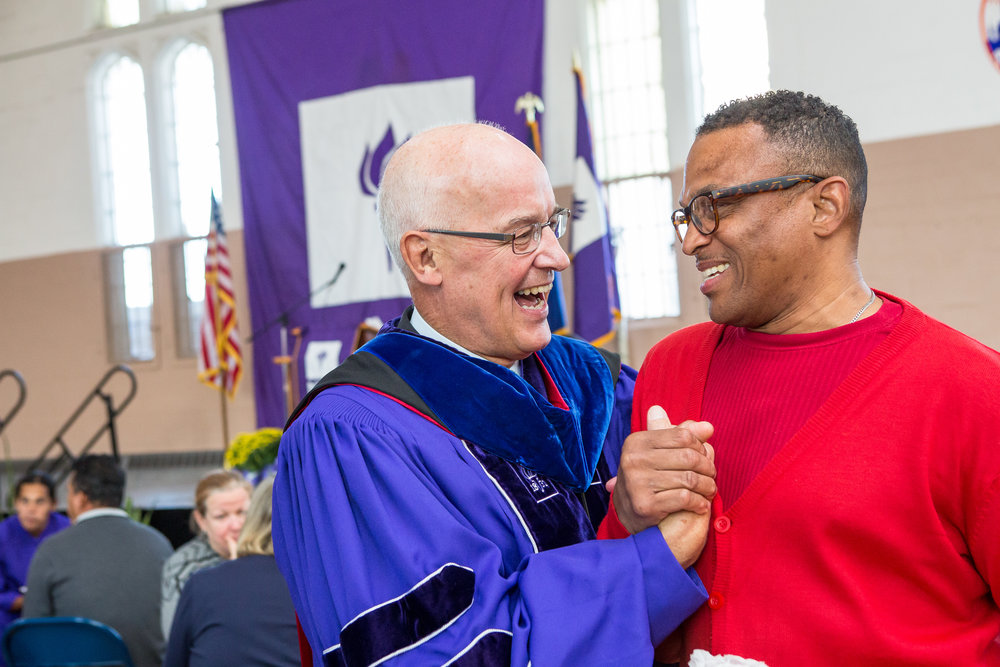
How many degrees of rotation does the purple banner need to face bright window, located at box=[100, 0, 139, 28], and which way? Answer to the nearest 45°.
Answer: approximately 135° to its right

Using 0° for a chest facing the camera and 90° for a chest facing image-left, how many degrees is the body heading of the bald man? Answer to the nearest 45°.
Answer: approximately 315°

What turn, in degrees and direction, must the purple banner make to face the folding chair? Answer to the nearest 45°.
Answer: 0° — it already faces it

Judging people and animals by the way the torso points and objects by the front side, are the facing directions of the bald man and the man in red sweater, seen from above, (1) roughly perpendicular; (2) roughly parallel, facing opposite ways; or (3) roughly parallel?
roughly perpendicular

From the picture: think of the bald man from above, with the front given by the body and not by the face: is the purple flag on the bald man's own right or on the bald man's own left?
on the bald man's own left

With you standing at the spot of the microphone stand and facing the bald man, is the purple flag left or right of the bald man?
left

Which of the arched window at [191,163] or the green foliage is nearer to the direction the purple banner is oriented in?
the green foliage

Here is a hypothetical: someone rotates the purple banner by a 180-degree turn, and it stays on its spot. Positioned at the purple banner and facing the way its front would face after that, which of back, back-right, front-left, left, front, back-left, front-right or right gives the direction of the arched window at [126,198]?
front-left
